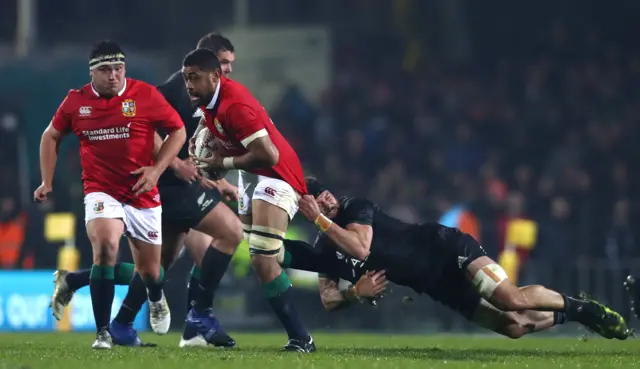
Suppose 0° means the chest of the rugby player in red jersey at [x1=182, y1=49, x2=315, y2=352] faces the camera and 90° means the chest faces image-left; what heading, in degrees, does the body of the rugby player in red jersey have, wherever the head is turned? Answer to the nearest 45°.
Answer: approximately 45°

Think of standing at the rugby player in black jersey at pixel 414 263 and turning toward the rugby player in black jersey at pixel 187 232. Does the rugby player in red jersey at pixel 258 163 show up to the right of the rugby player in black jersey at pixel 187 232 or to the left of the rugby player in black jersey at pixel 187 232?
left

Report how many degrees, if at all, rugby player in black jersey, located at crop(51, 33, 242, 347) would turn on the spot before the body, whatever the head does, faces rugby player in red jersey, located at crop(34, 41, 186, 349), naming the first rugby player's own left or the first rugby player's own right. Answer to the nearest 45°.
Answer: approximately 135° to the first rugby player's own right

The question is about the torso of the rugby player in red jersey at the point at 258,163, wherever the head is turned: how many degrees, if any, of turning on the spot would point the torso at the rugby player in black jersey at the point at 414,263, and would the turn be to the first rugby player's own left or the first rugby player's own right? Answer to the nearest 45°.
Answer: approximately 135° to the first rugby player's own left

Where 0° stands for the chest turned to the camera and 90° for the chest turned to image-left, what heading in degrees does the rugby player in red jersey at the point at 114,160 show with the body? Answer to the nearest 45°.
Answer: approximately 0°

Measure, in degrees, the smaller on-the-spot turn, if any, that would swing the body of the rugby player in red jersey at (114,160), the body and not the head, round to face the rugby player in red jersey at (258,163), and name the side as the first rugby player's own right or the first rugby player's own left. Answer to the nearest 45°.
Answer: approximately 45° to the first rugby player's own left
